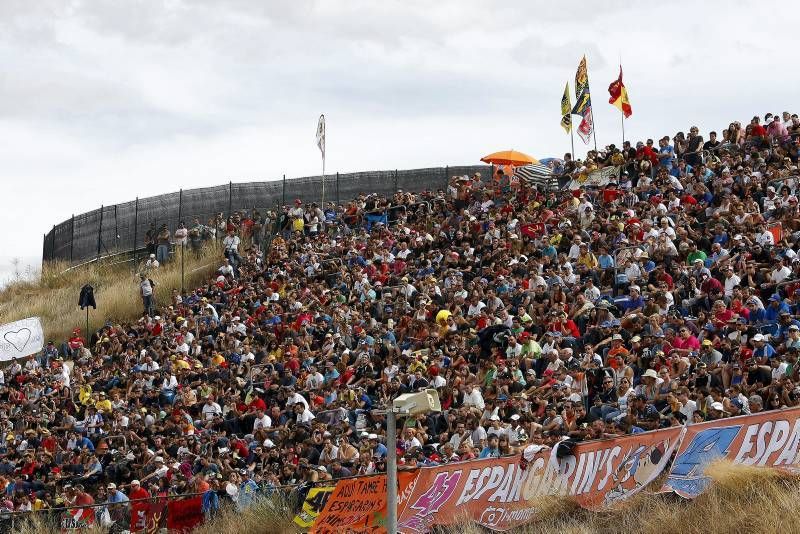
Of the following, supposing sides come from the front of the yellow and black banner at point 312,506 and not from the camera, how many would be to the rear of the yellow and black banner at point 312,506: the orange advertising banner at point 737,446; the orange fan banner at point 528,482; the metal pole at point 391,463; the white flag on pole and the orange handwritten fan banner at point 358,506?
1

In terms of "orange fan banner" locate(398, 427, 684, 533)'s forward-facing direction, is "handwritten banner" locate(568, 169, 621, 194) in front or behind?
behind

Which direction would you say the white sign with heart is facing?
toward the camera

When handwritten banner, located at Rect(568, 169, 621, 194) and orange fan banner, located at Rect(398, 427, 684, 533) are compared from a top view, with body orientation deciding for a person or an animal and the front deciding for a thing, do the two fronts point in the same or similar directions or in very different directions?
same or similar directions

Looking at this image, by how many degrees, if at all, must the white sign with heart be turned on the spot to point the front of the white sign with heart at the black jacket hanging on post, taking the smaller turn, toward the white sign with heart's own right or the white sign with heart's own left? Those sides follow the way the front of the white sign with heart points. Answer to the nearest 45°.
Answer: approximately 90° to the white sign with heart's own left

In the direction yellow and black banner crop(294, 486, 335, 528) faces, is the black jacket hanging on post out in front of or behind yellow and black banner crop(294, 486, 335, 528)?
behind

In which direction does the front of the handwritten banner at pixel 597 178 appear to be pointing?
toward the camera

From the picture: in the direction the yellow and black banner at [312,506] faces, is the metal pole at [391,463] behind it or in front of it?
in front

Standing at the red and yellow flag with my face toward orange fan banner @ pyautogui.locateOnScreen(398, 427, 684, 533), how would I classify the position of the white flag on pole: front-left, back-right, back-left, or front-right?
back-right

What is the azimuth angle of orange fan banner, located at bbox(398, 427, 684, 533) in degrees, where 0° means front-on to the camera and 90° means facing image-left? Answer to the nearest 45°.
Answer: approximately 0°
